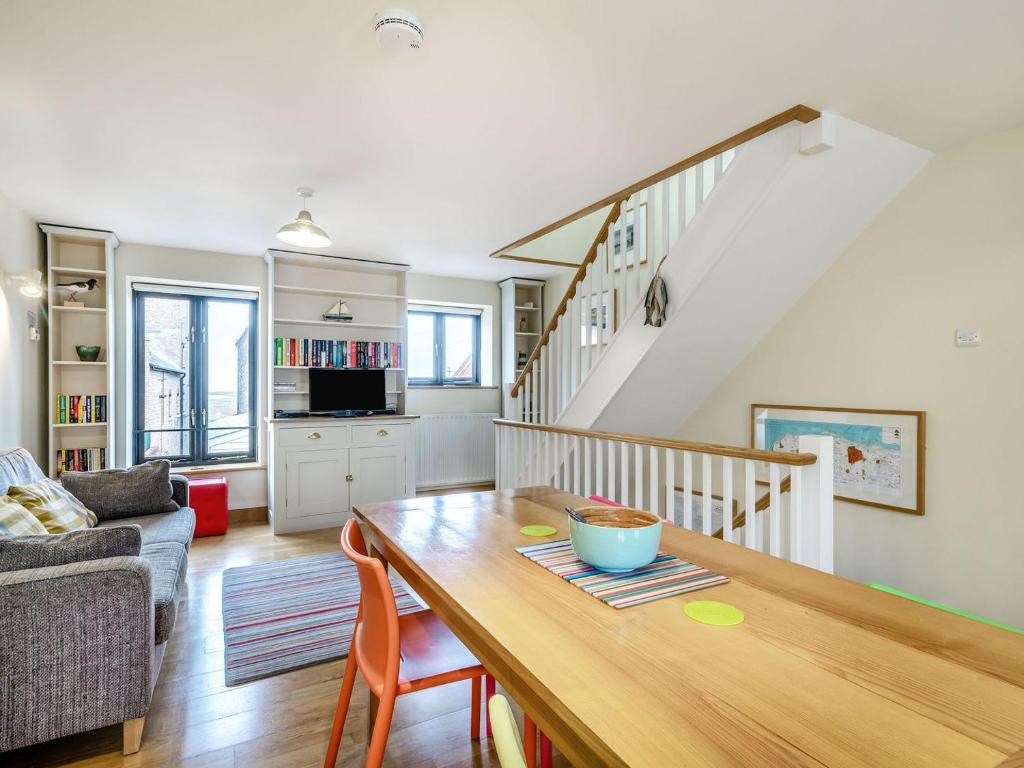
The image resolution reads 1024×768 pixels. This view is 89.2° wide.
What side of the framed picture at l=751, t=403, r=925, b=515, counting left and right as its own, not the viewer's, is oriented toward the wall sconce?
front

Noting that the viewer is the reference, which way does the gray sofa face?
facing to the right of the viewer

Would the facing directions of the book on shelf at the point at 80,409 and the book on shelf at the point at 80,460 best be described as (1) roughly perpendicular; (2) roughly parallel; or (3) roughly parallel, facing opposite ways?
roughly parallel

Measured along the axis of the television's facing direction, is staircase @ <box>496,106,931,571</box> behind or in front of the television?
in front

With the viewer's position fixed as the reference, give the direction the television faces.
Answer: facing the viewer

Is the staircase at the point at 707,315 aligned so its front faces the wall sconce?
no

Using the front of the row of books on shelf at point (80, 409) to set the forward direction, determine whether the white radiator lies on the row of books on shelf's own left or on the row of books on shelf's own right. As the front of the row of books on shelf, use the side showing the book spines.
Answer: on the row of books on shelf's own left

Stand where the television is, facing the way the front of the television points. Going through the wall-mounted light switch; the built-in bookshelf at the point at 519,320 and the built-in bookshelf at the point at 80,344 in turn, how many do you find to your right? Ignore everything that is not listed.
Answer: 1

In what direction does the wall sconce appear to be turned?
to the viewer's right

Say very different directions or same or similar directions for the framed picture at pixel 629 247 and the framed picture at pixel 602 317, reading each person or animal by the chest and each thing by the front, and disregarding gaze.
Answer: same or similar directions

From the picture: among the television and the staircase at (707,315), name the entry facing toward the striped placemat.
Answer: the television

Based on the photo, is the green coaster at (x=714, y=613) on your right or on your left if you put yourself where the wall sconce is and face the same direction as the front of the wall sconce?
on your right

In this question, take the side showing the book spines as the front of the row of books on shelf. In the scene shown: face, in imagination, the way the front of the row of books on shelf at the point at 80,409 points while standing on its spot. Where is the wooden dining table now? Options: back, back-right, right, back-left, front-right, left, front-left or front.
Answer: front

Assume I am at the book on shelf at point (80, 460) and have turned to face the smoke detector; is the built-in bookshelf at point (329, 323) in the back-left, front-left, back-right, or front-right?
front-left

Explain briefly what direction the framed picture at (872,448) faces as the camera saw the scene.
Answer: facing the viewer and to the left of the viewer

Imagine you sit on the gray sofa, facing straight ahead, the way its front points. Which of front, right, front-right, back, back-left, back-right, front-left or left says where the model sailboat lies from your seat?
front-left
